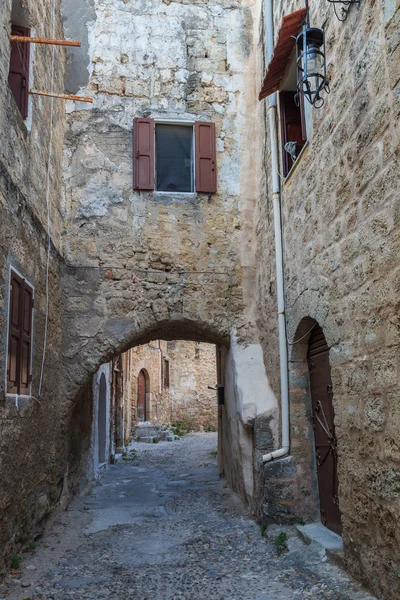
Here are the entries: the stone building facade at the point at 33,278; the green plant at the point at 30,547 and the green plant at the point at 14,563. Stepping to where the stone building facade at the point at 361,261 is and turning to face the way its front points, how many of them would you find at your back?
0

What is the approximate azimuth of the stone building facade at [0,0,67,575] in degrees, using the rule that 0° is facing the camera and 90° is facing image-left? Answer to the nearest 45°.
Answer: approximately 270°

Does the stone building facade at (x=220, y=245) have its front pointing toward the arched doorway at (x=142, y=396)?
no

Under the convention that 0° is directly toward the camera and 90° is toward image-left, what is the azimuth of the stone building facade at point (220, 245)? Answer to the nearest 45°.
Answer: approximately 0°

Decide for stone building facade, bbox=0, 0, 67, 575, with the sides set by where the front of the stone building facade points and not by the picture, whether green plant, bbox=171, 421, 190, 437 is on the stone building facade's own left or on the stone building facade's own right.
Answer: on the stone building facade's own left

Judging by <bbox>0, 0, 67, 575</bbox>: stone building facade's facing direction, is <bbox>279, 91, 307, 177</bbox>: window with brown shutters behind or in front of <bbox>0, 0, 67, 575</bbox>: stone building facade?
in front

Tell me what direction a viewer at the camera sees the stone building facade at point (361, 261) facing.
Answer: facing to the left of the viewer

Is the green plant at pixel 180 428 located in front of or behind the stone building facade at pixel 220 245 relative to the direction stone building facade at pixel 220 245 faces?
behind

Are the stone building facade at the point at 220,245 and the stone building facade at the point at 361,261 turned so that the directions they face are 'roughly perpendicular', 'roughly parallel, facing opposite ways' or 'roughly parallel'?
roughly perpendicular

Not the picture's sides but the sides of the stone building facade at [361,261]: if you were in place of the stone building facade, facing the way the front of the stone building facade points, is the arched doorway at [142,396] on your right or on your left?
on your right

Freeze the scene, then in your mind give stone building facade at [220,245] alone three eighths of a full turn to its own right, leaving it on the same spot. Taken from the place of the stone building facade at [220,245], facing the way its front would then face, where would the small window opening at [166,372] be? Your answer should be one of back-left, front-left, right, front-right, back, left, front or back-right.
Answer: front-right

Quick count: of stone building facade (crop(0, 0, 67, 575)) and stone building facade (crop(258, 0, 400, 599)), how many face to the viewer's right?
1
